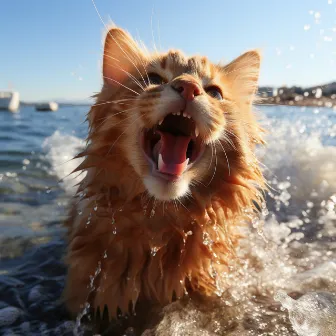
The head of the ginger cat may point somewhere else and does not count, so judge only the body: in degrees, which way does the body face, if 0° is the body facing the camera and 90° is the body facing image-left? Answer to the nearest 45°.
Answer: approximately 0°

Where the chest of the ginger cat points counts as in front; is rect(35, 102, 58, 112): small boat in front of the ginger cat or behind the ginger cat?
behind
